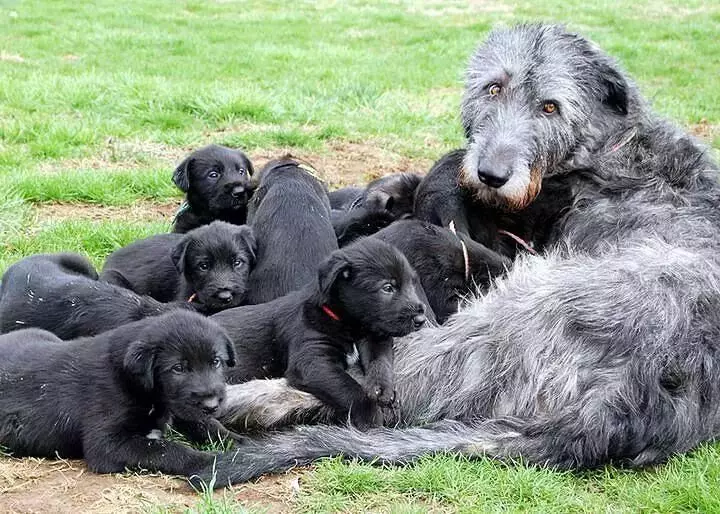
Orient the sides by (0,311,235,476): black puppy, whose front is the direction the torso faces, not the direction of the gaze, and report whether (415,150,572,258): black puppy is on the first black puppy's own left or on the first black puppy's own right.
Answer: on the first black puppy's own left

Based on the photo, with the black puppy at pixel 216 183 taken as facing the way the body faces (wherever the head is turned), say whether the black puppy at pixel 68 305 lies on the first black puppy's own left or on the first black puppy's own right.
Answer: on the first black puppy's own right

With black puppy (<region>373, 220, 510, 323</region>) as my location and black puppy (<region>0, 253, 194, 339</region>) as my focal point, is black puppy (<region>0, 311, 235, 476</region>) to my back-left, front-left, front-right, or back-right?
front-left

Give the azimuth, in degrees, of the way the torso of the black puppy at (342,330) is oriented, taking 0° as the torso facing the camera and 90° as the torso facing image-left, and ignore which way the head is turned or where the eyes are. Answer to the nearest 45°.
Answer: approximately 315°

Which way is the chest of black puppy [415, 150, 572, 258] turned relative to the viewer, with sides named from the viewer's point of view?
facing to the right of the viewer

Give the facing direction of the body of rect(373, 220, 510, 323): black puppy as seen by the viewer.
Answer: to the viewer's right

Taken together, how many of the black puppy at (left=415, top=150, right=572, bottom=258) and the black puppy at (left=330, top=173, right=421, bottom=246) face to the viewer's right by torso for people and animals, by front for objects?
2

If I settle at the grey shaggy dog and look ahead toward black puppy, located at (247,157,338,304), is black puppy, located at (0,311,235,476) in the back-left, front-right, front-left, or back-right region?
front-left

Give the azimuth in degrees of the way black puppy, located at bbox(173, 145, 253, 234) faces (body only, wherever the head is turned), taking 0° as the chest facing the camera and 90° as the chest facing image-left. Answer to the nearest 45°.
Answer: approximately 315°

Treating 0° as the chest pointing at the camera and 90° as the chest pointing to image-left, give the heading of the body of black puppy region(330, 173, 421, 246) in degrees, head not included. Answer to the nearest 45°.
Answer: approximately 270°

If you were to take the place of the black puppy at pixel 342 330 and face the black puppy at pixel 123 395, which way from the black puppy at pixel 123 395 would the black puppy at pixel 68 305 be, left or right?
right

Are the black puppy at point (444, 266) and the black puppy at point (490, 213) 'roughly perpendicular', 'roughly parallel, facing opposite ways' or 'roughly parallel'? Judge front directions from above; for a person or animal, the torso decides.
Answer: roughly parallel

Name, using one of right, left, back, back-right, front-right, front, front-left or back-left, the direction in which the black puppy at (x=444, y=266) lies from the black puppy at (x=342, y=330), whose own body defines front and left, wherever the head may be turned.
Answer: left
